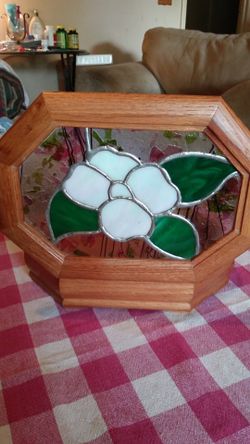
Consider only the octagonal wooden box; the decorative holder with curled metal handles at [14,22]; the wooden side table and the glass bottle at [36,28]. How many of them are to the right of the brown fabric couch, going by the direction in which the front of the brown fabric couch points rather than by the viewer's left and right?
3

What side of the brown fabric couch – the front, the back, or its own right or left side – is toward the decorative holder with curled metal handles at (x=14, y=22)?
right

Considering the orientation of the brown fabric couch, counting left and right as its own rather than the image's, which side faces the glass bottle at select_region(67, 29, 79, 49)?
right

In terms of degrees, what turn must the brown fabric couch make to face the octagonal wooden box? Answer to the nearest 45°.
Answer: approximately 45° to its left

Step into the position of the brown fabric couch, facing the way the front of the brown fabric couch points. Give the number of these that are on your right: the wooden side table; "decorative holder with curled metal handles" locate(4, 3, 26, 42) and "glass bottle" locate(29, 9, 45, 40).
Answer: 3

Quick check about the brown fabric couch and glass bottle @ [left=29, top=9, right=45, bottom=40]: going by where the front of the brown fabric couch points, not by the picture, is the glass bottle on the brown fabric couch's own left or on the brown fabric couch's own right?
on the brown fabric couch's own right

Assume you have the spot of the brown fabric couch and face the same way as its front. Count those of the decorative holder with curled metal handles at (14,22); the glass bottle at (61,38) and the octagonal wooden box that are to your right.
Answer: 2

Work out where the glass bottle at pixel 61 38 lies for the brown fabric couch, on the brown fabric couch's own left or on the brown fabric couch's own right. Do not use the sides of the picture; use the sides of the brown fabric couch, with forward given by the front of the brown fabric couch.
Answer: on the brown fabric couch's own right

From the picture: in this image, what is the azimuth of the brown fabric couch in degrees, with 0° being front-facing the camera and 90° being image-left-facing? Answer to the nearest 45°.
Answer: approximately 45°

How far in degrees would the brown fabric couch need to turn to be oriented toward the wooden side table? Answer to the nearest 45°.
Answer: approximately 90° to its right

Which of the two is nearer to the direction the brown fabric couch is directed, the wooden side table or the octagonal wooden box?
the octagonal wooden box
